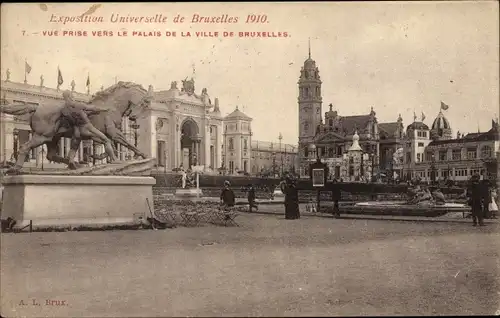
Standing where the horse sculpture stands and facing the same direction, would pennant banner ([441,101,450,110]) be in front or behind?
in front

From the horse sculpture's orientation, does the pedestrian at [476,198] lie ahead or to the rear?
ahead

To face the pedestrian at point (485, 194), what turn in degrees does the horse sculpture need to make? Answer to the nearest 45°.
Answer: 0° — it already faces them

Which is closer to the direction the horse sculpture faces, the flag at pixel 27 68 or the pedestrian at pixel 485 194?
the pedestrian

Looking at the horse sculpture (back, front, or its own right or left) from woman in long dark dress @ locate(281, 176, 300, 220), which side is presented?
front

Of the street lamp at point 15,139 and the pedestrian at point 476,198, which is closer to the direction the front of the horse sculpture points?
the pedestrian

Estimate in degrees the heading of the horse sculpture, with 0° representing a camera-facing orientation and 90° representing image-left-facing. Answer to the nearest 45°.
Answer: approximately 270°

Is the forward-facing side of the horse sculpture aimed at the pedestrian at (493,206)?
yes

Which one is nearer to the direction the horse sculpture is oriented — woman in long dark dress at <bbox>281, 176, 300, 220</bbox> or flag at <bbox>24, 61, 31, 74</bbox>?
the woman in long dark dress
